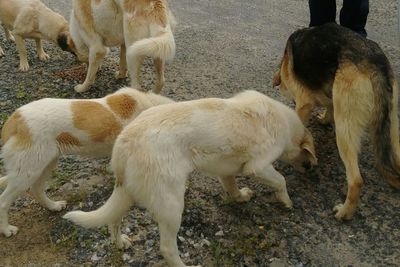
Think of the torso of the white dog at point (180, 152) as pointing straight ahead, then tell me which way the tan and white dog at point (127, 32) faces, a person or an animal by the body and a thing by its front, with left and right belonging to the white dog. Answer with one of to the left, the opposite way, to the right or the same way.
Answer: to the left

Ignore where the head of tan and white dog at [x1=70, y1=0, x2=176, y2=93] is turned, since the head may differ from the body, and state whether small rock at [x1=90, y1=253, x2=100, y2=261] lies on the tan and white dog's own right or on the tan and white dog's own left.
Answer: on the tan and white dog's own left

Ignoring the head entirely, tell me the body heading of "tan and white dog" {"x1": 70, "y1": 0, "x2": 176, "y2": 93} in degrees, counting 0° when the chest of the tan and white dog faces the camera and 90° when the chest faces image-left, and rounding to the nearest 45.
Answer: approximately 135°

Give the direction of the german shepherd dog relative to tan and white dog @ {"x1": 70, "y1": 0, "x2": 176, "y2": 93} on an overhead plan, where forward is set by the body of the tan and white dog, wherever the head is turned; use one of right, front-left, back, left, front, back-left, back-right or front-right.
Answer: back

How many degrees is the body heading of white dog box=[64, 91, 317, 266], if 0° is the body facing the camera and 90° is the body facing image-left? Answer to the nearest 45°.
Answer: approximately 225°

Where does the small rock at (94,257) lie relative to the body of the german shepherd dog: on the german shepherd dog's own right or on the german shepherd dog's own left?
on the german shepherd dog's own left

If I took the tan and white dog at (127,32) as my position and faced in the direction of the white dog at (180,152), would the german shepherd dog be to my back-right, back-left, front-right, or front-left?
front-left

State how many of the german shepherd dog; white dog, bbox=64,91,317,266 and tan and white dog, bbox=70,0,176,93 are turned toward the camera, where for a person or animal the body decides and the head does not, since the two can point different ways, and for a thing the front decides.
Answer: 0

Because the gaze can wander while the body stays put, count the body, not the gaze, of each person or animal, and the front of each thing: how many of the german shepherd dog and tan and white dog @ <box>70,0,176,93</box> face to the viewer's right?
0

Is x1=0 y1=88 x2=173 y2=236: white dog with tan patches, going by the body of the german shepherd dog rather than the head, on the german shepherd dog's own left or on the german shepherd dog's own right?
on the german shepherd dog's own left

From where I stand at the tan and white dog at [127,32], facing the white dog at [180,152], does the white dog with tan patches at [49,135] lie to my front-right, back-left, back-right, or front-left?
front-right

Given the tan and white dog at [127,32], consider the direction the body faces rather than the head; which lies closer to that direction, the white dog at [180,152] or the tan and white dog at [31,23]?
the tan and white dog

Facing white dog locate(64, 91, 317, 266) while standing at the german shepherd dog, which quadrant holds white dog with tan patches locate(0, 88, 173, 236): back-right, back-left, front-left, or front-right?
front-right

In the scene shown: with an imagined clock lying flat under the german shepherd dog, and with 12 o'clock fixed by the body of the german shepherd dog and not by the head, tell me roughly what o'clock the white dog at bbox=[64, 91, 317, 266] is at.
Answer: The white dog is roughly at 9 o'clock from the german shepherd dog.

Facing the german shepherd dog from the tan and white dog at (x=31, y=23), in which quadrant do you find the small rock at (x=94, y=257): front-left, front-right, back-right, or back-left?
front-right
